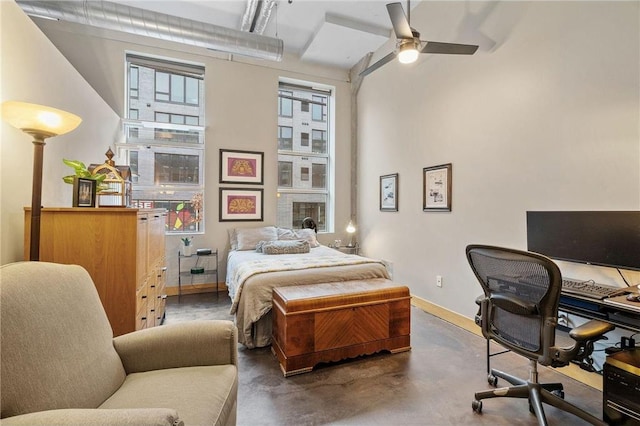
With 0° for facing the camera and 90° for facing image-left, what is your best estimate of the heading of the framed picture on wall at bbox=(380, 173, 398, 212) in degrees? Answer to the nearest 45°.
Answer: approximately 45°

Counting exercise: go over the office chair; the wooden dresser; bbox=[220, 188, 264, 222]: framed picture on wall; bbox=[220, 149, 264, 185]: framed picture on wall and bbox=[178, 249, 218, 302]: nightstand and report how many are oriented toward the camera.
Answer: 3

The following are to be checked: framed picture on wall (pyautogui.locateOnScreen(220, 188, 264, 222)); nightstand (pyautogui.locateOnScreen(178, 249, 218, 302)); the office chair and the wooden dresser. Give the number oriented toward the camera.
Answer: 2

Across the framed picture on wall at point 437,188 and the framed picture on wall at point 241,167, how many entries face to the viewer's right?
0

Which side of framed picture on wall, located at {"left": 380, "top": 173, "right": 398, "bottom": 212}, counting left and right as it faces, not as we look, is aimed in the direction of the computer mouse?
left

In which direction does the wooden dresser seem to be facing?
to the viewer's right

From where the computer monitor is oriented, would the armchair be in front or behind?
in front

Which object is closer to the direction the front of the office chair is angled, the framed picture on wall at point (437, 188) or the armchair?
the framed picture on wall

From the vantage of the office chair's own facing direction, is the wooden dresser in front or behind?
behind

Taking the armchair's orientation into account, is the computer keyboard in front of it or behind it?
in front

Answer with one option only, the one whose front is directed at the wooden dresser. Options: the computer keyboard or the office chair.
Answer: the computer keyboard

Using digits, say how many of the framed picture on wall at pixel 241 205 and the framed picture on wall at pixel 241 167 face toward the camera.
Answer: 2

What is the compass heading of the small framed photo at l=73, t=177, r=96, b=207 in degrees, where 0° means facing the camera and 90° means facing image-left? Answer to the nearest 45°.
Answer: approximately 315°

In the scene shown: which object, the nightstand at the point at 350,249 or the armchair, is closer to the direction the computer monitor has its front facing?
the armchair
